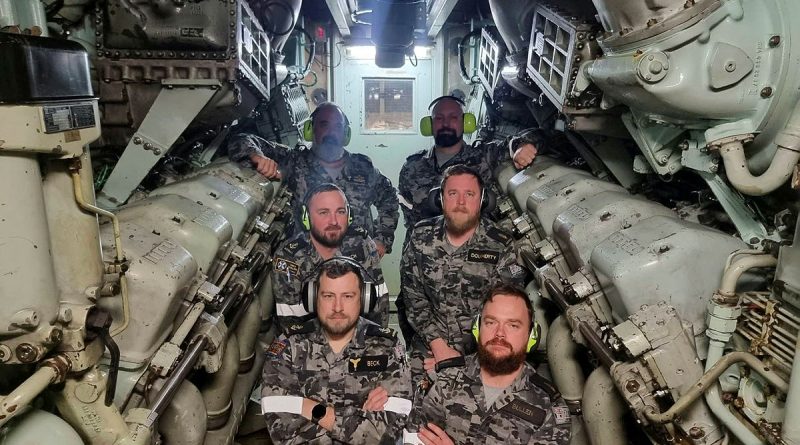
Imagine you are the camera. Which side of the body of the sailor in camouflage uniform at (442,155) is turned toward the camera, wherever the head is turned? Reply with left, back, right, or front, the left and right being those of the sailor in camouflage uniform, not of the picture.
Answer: front

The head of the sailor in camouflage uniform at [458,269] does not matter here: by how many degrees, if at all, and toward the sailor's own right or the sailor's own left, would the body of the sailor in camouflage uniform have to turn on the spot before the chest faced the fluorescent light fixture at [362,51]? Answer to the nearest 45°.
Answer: approximately 180°

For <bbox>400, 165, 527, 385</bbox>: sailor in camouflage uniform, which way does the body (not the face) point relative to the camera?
toward the camera

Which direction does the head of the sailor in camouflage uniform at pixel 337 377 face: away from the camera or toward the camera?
toward the camera

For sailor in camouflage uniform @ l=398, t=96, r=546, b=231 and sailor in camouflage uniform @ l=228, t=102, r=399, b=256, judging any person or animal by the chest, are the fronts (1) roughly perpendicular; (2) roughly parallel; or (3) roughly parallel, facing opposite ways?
roughly parallel

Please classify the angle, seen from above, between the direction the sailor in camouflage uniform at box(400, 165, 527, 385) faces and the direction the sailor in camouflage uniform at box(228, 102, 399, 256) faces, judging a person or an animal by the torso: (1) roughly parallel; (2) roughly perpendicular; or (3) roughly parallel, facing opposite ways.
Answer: roughly parallel

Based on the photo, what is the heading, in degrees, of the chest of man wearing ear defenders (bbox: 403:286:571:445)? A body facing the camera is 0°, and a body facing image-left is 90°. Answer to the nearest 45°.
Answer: approximately 0°

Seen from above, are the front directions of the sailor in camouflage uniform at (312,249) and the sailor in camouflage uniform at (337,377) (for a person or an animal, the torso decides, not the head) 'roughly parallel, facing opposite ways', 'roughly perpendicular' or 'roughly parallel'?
roughly parallel

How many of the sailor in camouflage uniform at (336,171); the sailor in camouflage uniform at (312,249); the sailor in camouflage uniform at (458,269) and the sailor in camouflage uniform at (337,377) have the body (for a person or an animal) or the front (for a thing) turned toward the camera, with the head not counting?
4

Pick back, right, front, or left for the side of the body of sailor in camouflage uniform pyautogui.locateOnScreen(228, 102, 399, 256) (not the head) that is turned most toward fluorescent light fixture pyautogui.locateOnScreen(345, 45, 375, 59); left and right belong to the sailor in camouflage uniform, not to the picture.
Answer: back

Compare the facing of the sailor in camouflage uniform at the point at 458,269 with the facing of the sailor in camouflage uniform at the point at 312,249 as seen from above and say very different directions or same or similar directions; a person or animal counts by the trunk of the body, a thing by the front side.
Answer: same or similar directions

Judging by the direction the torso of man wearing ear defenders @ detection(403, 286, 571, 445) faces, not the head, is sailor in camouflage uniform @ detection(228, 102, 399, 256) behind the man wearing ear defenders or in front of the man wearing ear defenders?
behind

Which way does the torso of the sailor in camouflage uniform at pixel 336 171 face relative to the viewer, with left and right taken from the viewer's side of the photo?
facing the viewer

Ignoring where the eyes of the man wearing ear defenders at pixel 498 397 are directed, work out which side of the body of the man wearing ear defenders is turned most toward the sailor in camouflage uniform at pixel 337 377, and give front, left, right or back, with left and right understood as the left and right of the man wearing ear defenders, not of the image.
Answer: right

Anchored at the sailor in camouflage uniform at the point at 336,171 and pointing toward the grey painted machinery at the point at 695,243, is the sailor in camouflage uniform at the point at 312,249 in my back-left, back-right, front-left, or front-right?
front-right
